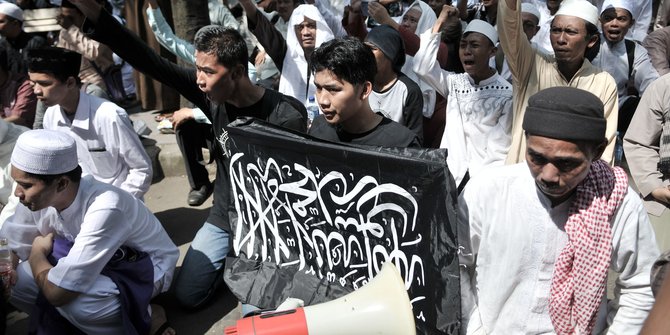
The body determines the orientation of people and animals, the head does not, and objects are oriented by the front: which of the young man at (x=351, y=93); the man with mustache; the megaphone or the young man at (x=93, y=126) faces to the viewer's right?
the megaphone

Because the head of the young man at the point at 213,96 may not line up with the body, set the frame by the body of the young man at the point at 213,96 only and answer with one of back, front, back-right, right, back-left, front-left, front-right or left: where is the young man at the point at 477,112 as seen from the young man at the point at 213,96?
back-left

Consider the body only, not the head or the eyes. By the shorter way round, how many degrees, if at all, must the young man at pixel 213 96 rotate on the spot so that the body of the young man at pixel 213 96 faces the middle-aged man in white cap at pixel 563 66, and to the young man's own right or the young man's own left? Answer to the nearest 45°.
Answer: approximately 135° to the young man's own left

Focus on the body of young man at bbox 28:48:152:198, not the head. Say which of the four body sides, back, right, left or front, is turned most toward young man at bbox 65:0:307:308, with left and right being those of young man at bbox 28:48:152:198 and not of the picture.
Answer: left

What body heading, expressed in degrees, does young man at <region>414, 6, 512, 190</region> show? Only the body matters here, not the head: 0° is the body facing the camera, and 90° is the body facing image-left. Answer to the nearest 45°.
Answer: approximately 45°

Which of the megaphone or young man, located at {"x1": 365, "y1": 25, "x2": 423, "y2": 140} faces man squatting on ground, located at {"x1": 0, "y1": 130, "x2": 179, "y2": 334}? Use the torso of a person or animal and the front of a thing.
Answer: the young man

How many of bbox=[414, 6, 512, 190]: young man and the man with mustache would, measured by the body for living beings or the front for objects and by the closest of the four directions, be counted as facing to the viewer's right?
0

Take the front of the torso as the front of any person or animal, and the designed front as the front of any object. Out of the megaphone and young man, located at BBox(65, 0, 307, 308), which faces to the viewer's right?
the megaphone

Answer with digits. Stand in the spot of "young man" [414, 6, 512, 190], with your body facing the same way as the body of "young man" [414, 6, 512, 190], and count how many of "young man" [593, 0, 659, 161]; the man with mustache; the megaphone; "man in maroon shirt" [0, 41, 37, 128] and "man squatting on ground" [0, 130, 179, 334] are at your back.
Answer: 1

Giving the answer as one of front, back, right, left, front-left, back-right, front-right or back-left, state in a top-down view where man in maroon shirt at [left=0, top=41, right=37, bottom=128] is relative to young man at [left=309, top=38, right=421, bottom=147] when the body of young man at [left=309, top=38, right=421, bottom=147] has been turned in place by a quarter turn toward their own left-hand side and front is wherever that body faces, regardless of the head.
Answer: back

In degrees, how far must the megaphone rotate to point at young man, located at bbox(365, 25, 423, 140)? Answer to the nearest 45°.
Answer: approximately 90° to its left

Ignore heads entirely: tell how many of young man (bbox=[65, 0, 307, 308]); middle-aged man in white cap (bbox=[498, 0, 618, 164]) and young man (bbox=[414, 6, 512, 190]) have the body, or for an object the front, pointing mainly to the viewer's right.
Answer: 0

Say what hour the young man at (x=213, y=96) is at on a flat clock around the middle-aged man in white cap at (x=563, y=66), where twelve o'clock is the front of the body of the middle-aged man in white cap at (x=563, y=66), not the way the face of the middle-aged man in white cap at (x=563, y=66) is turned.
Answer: the young man at (x=213, y=96) is roughly at 1 o'clock from the middle-aged man in white cap at (x=563, y=66).

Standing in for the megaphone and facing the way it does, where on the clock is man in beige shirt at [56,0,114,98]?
The man in beige shirt is roughly at 8 o'clock from the megaphone.

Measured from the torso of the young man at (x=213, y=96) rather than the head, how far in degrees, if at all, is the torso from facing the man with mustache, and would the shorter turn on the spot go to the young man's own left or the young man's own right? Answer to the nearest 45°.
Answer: approximately 90° to the young man's own left
